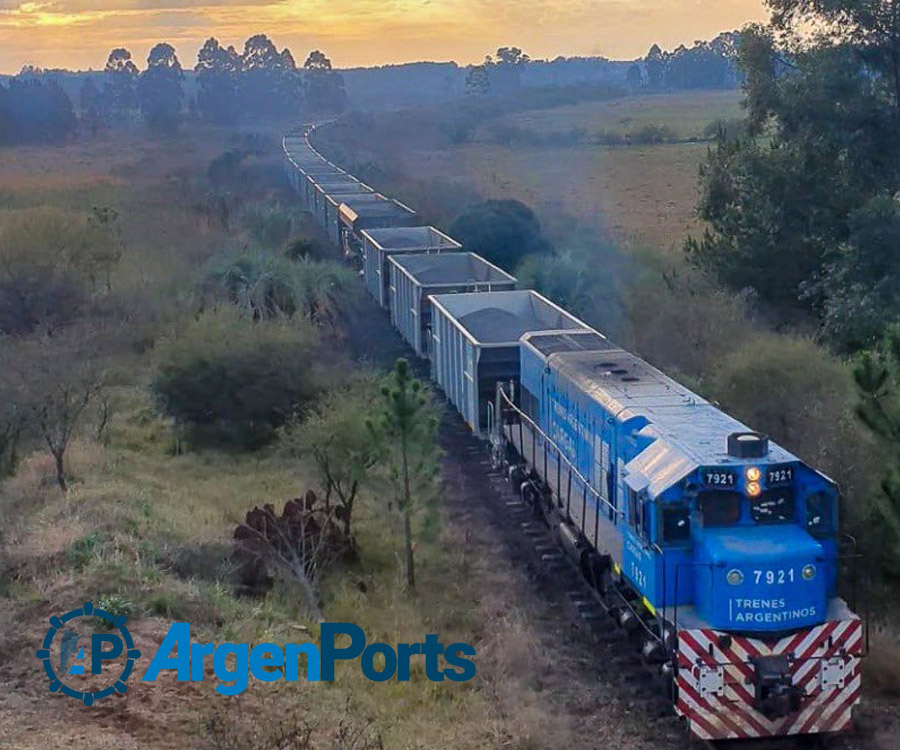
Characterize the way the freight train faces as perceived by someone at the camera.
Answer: facing the viewer and to the right of the viewer

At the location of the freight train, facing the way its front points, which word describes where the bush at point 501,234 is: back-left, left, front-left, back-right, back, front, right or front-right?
back-left

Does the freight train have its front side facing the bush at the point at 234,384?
no

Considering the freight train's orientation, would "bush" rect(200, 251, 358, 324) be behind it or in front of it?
behind

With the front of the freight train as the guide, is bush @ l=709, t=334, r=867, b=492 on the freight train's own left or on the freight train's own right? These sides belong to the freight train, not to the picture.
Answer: on the freight train's own left

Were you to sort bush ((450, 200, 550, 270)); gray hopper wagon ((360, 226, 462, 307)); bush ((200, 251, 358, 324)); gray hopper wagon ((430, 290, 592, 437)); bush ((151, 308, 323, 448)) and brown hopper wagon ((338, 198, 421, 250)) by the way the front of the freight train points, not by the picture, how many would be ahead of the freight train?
0

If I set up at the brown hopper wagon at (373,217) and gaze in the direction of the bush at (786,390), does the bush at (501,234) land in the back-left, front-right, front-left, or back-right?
front-left
